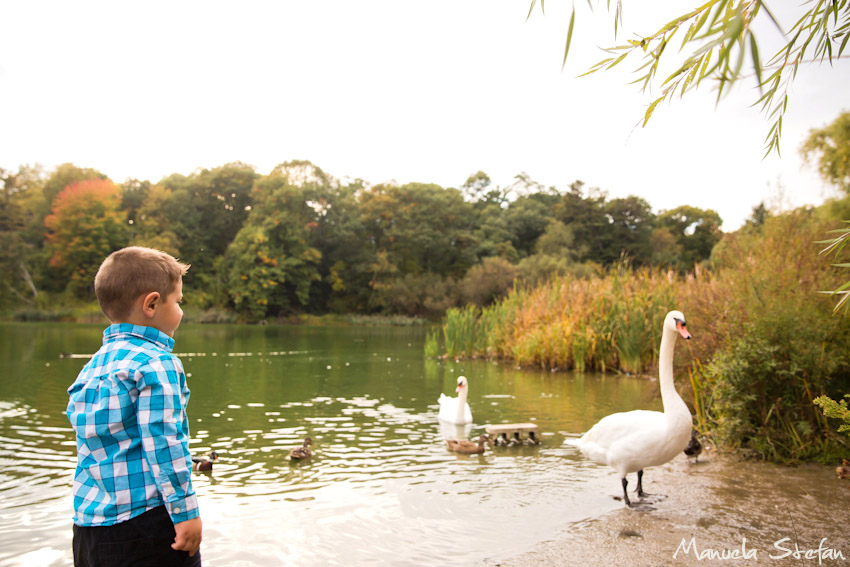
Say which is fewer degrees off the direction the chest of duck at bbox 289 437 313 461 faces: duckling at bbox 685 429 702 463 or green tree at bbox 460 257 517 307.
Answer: the duckling

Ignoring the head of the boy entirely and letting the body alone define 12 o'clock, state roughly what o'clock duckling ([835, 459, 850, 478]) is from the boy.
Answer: The duckling is roughly at 1 o'clock from the boy.

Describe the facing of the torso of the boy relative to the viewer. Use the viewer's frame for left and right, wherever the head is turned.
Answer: facing away from the viewer and to the right of the viewer

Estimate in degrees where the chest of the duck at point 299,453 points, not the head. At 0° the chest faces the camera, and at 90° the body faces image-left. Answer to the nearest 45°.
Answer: approximately 270°
